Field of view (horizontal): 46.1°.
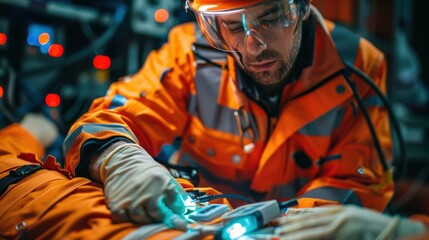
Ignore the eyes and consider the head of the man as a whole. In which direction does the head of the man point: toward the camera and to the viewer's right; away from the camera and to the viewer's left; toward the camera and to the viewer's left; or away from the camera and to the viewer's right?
toward the camera and to the viewer's left

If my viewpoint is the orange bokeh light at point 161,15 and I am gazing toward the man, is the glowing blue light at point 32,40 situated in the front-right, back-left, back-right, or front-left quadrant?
back-right

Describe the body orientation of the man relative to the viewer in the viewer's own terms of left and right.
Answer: facing the viewer

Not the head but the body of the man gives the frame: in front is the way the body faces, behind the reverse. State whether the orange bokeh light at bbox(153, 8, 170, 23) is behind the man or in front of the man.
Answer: behind

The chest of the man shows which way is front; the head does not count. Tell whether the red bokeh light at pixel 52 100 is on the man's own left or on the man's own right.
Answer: on the man's own right

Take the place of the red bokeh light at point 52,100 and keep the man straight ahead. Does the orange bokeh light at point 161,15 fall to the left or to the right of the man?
left

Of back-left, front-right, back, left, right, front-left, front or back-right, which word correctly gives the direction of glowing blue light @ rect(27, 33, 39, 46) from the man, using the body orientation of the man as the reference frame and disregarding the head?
back-right
